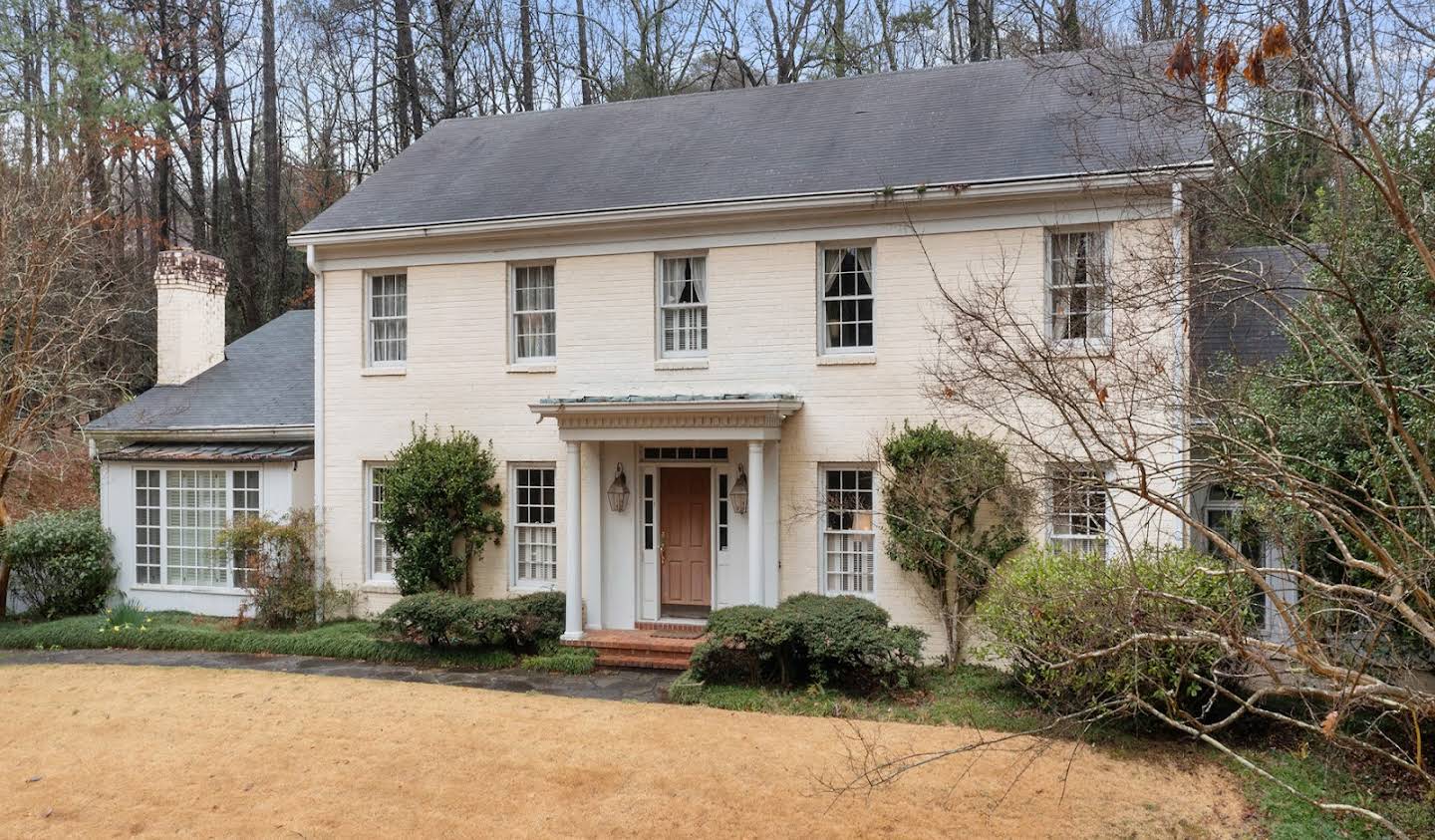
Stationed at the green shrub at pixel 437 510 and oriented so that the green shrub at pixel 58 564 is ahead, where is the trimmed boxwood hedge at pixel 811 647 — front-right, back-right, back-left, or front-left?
back-left

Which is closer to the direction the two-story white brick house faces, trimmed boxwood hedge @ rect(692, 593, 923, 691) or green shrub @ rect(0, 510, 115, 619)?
the trimmed boxwood hedge

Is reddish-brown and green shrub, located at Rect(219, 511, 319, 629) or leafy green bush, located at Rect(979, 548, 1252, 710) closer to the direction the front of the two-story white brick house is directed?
the leafy green bush

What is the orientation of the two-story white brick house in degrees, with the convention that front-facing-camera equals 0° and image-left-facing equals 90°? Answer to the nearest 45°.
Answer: approximately 0°

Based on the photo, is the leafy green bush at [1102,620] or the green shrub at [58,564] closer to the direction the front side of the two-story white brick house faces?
the leafy green bush

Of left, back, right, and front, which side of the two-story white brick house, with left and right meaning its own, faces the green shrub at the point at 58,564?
right

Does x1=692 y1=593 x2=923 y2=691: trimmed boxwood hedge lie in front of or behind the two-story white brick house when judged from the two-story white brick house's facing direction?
in front

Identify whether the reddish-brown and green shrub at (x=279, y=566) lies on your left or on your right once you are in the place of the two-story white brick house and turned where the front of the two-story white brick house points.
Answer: on your right
